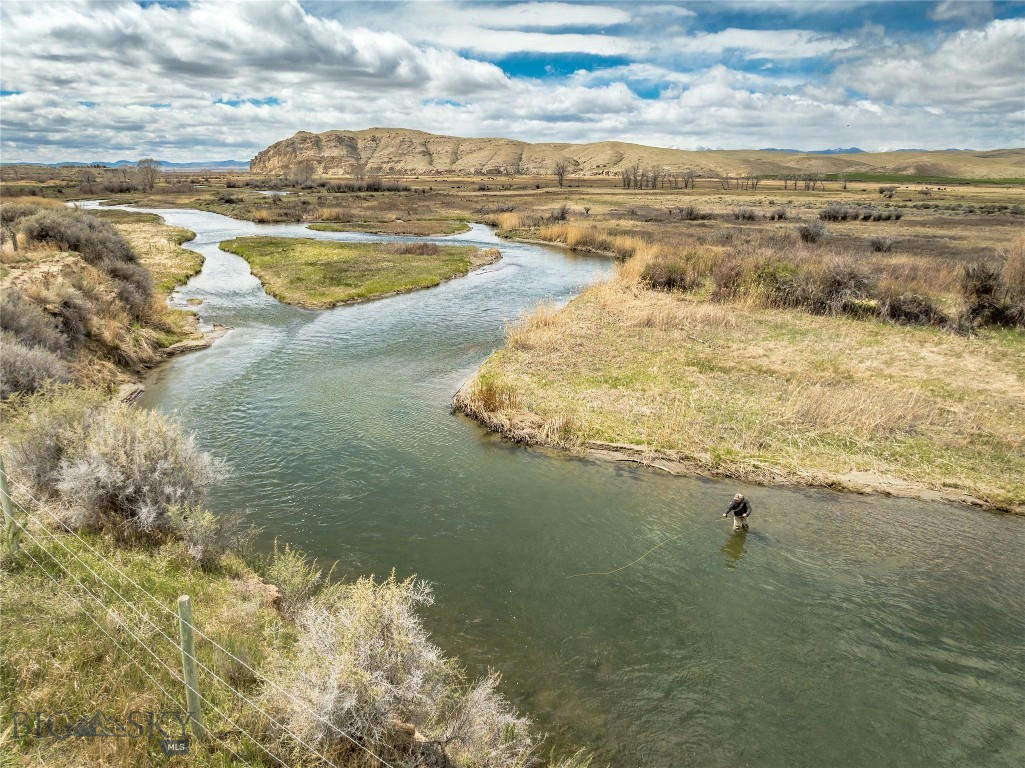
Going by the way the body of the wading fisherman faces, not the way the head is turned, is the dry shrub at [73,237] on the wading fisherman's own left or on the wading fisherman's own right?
on the wading fisherman's own right

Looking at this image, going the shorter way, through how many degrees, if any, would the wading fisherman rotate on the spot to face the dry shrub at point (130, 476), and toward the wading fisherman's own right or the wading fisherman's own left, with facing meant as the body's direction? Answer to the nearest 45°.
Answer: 0° — they already face it

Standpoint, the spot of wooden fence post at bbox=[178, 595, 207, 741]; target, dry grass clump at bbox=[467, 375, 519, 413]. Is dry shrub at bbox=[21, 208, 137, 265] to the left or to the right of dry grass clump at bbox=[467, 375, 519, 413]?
left

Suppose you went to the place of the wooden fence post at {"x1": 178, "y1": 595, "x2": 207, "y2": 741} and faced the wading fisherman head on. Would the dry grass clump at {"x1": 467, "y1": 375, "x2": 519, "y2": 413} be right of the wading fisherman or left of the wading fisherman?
left

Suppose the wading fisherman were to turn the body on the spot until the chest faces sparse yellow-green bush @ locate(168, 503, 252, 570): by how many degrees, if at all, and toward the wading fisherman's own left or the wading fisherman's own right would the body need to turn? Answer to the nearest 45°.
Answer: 0° — they already face it

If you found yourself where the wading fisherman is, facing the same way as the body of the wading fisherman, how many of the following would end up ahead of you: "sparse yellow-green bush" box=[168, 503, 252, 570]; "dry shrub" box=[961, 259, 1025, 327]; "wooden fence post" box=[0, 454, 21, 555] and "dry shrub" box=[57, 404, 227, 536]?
3

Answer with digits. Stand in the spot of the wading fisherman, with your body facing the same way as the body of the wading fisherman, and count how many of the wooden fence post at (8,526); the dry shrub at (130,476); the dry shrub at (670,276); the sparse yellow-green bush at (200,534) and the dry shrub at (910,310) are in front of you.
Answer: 3

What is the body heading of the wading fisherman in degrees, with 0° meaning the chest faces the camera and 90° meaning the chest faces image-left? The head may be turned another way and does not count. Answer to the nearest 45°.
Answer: approximately 45°

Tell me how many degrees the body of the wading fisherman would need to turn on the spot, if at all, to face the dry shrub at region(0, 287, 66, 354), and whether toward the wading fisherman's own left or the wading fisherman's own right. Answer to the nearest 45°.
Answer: approximately 45° to the wading fisherman's own right
